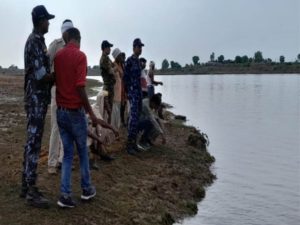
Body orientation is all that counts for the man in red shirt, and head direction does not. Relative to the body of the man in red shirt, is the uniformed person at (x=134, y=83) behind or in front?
in front

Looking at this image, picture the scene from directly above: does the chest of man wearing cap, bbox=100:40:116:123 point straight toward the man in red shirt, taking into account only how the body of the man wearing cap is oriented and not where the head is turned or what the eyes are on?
no

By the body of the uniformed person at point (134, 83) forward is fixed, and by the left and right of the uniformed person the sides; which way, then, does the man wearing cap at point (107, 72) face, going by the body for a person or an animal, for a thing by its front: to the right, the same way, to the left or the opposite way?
the same way

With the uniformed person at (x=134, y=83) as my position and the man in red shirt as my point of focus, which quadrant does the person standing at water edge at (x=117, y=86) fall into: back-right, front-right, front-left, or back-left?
back-right

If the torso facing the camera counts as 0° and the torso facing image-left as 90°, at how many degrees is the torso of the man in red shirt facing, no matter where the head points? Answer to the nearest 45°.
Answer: approximately 225°

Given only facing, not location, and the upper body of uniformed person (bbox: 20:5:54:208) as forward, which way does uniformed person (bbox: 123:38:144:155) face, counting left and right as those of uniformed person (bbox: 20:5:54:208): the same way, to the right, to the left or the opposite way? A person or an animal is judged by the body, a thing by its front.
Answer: the same way

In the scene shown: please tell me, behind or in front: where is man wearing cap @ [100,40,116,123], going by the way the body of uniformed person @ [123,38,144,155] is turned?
behind

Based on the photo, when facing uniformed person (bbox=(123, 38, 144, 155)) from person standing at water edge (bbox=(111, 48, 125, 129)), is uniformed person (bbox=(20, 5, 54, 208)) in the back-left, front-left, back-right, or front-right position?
front-right

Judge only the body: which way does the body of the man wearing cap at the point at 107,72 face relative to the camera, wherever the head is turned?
to the viewer's right

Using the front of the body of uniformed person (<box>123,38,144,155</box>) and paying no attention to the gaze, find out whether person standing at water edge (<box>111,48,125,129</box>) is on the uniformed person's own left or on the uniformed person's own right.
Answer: on the uniformed person's own left

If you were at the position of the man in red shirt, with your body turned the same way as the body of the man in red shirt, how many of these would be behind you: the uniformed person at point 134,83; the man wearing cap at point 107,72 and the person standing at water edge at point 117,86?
0
